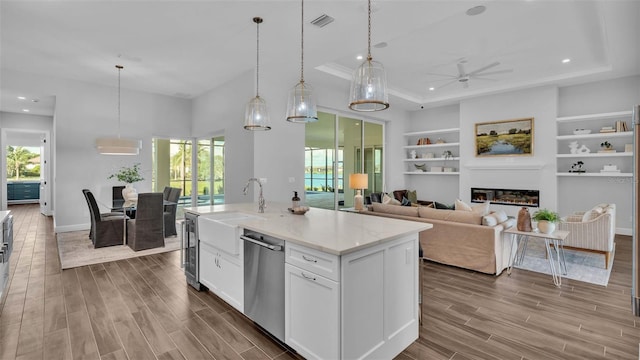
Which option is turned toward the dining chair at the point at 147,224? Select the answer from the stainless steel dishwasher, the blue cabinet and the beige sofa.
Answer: the blue cabinet

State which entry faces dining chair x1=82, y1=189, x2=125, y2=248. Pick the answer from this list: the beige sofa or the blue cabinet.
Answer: the blue cabinet

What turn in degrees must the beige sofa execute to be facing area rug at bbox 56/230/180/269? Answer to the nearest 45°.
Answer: approximately 135° to its left

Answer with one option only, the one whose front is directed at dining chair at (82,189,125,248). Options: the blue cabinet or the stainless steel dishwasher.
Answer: the blue cabinet

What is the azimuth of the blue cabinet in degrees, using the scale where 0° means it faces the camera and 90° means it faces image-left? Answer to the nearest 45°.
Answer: approximately 0°

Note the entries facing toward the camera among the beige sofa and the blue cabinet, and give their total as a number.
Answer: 1

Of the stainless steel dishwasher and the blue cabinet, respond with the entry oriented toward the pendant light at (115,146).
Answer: the blue cabinet

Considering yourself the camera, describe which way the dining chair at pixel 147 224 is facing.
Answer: facing away from the viewer and to the left of the viewer

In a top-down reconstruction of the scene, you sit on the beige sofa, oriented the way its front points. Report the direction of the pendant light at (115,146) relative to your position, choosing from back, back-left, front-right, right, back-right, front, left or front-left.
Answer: back-left

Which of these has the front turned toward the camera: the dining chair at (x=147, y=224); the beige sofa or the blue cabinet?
the blue cabinet

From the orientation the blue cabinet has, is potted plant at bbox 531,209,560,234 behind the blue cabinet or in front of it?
in front
